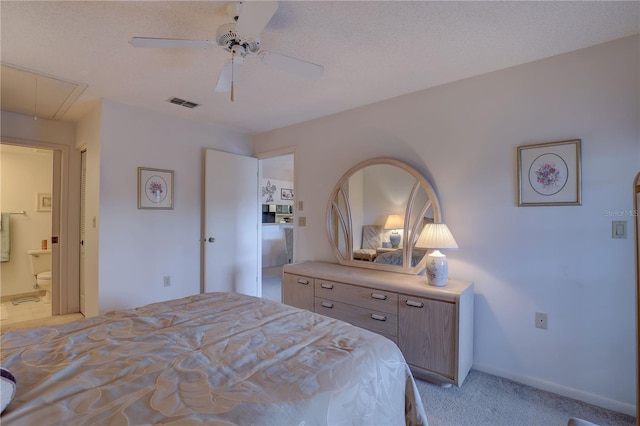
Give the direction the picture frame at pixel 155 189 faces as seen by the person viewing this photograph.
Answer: facing the viewer and to the right of the viewer

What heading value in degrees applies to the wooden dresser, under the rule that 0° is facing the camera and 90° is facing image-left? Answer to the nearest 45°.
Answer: approximately 45°

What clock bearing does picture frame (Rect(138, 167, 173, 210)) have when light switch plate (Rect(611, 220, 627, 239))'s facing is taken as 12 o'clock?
The picture frame is roughly at 2 o'clock from the light switch plate.

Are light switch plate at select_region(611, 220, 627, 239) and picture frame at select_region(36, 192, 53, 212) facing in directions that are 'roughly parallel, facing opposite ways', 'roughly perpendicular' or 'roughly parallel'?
roughly perpendicular

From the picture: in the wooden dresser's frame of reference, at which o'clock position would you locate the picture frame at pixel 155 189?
The picture frame is roughly at 2 o'clock from the wooden dresser.

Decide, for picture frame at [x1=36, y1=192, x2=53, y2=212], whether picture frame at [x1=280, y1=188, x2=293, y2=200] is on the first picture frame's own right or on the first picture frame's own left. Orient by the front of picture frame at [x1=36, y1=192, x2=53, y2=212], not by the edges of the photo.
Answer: on the first picture frame's own left

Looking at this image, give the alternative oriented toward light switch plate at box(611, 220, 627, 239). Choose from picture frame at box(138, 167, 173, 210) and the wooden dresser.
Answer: the picture frame

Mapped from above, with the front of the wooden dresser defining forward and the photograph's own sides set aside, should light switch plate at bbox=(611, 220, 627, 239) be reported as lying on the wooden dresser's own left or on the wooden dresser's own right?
on the wooden dresser's own left

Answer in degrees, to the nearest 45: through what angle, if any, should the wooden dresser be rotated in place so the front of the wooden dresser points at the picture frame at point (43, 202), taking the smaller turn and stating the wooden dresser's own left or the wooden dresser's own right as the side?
approximately 45° to the wooden dresser's own right

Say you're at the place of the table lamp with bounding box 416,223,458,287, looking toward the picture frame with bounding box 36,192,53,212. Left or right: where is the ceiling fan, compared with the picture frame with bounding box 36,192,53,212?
left

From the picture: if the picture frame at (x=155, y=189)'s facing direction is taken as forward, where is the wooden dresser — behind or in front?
in front

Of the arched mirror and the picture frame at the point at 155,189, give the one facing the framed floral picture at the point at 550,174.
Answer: the picture frame
